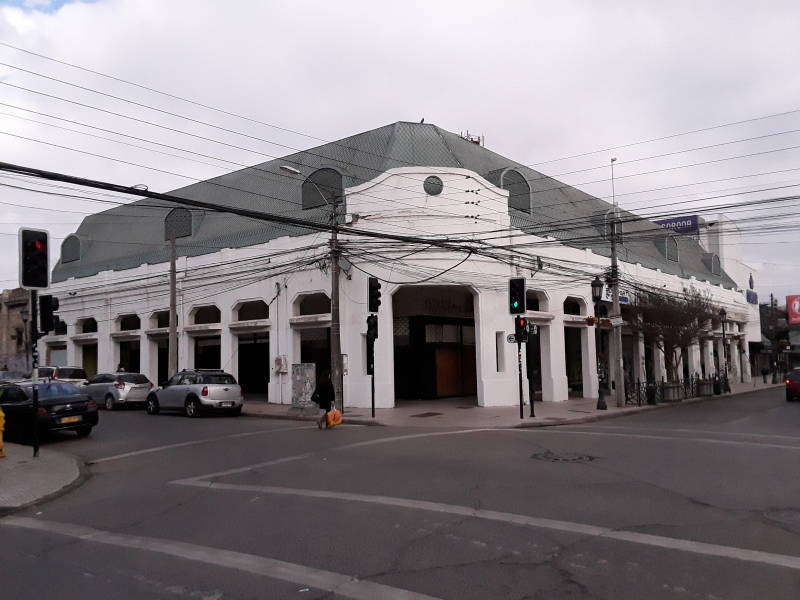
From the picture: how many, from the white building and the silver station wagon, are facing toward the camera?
1

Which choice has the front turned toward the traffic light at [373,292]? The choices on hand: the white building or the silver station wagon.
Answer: the white building

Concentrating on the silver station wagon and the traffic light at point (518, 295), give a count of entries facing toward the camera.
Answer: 1

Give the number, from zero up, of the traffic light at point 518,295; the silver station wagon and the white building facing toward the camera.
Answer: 2

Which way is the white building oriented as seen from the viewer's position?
toward the camera

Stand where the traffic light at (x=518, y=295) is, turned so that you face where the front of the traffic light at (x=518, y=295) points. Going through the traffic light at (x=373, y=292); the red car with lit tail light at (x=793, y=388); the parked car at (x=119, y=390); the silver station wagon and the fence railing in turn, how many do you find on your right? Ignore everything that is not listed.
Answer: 3

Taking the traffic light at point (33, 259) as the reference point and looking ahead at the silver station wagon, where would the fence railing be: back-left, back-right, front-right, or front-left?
front-right

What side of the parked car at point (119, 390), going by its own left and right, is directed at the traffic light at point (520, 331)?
back

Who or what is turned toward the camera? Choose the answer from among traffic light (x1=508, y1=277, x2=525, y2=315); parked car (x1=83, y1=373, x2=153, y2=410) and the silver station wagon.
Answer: the traffic light

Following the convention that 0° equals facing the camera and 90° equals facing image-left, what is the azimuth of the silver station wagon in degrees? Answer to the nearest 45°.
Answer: approximately 135°

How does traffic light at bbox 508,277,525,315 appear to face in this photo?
toward the camera

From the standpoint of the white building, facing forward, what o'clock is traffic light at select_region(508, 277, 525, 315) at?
The traffic light is roughly at 11 o'clock from the white building.

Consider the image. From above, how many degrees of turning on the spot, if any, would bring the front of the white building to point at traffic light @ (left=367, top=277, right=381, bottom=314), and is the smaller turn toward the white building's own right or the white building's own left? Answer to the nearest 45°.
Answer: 0° — it already faces it

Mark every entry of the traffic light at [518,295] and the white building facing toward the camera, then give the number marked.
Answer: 2

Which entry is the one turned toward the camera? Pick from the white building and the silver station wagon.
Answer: the white building
